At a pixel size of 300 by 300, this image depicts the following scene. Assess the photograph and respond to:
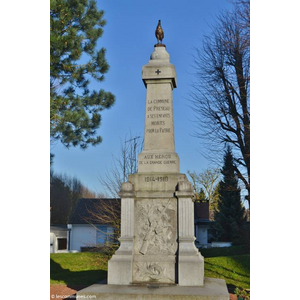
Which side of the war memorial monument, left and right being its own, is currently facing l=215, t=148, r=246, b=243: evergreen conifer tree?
back

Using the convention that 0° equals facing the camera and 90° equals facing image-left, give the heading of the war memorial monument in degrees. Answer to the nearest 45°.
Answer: approximately 0°
